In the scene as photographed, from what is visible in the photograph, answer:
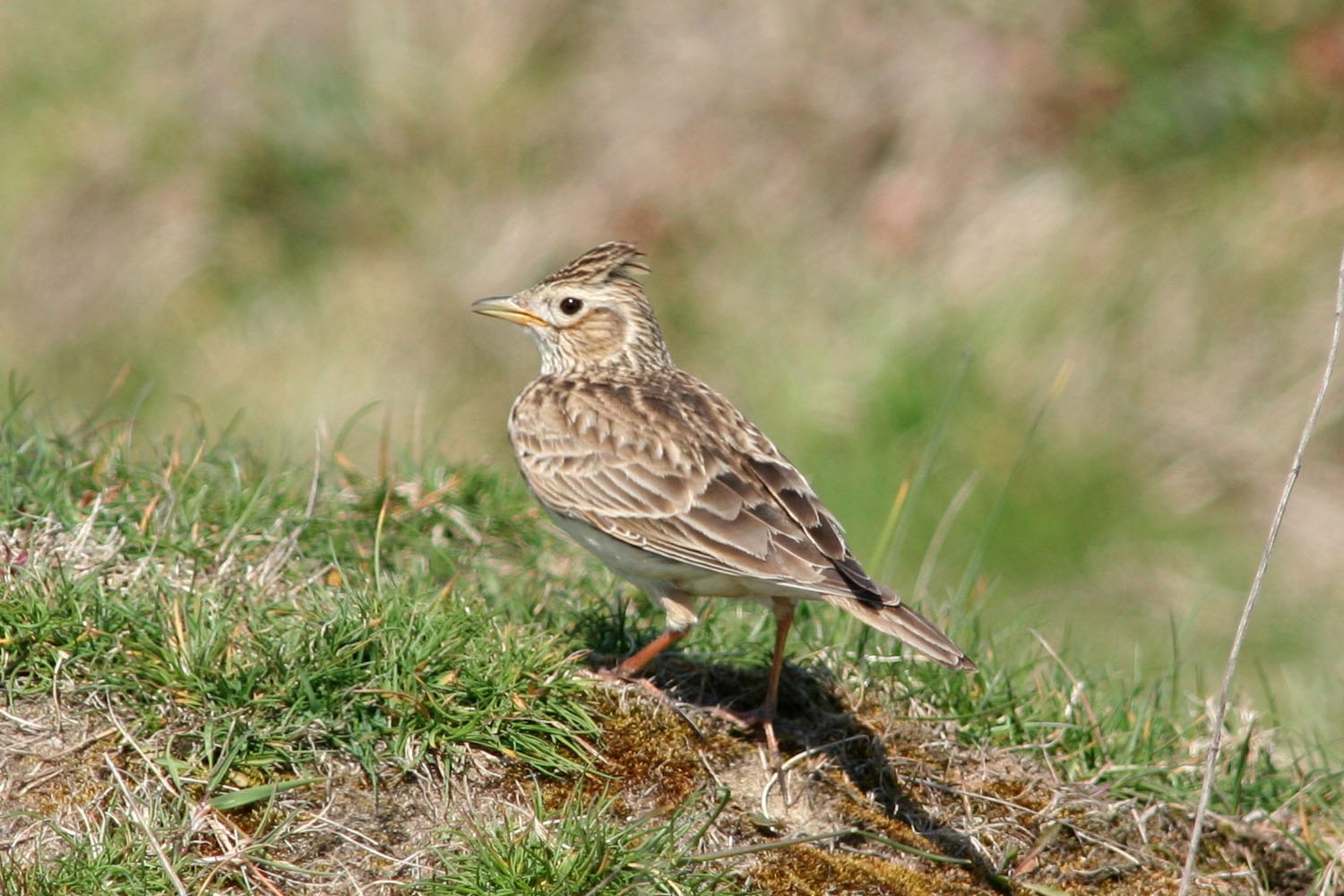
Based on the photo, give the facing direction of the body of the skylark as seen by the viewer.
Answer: to the viewer's left
